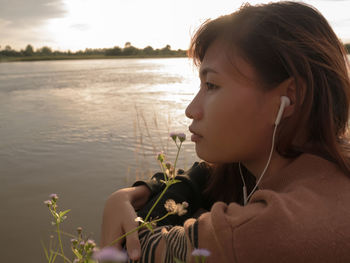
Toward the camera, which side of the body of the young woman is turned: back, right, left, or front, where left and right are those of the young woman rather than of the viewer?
left
